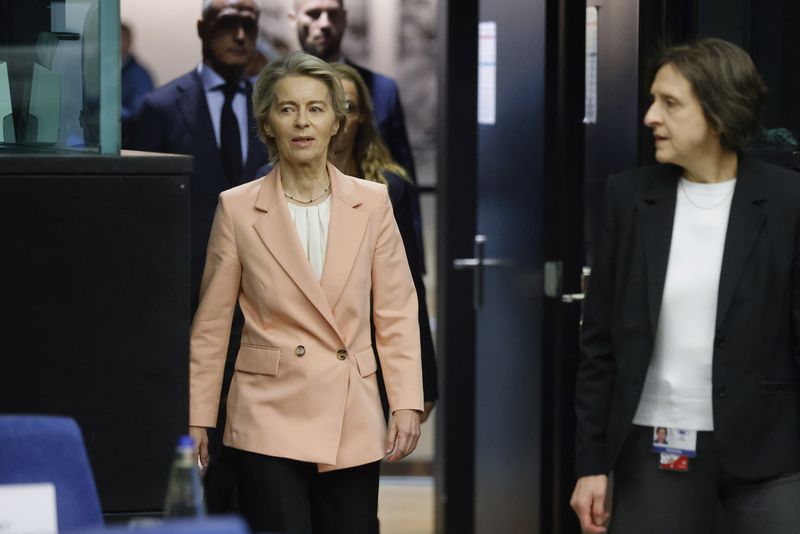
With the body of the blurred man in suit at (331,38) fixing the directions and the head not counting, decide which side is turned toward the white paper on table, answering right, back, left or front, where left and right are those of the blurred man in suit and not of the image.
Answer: front

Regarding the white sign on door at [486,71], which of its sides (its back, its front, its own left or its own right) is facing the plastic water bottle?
front

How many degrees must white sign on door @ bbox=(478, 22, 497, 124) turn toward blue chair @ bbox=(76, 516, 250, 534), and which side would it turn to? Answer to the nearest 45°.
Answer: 0° — it already faces it

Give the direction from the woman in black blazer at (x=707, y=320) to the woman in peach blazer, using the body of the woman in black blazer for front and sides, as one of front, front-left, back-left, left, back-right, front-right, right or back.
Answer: right

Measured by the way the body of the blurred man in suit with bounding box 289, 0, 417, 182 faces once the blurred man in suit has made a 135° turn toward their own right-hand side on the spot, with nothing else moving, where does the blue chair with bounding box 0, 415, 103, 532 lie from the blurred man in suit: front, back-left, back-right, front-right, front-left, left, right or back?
back-left

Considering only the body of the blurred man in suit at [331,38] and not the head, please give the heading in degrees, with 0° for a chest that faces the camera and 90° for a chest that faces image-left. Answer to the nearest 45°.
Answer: approximately 0°

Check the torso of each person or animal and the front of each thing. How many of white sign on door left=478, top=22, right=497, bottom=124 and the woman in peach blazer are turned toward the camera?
2

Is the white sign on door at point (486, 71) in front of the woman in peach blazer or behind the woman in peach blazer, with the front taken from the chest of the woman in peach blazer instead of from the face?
behind

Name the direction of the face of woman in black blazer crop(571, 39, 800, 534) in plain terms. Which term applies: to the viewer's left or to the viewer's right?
to the viewer's left

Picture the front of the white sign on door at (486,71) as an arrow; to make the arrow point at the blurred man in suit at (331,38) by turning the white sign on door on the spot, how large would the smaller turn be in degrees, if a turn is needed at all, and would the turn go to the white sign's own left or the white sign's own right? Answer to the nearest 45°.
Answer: approximately 135° to the white sign's own right

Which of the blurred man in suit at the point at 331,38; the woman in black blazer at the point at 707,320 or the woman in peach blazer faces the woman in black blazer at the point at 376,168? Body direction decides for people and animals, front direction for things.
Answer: the blurred man in suit

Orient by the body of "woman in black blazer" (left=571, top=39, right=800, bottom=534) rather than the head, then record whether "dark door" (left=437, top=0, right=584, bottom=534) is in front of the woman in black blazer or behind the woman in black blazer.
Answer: behind

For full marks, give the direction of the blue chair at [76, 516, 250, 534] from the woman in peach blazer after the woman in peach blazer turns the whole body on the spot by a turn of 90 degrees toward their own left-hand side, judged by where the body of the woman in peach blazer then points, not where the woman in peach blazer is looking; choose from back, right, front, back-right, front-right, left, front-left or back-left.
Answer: right
